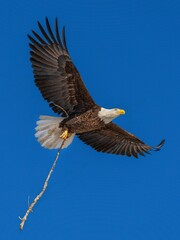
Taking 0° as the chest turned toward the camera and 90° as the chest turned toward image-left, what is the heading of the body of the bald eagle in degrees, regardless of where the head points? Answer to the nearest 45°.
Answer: approximately 270°
